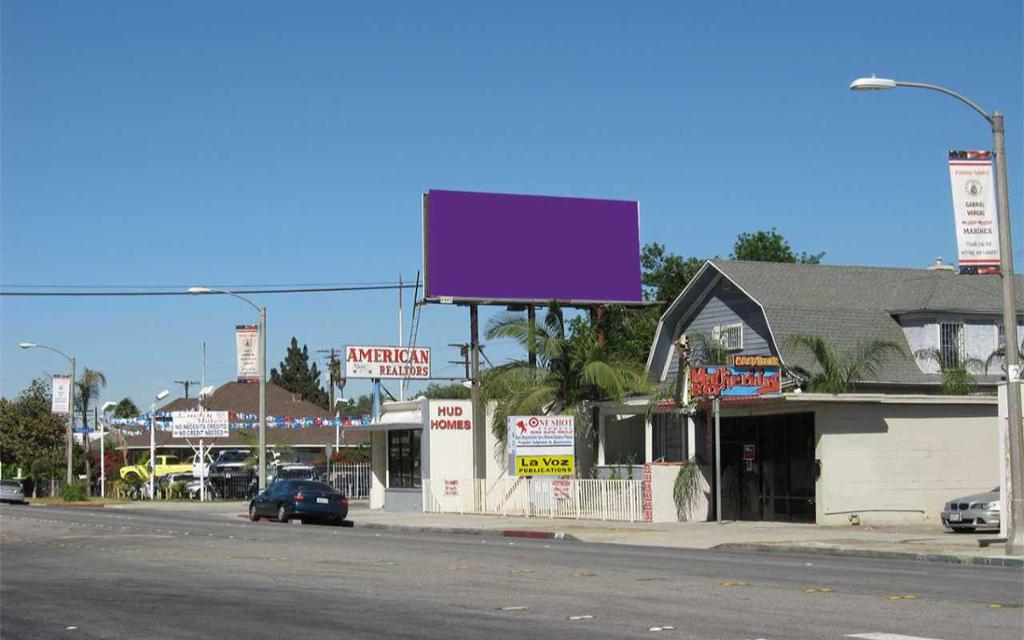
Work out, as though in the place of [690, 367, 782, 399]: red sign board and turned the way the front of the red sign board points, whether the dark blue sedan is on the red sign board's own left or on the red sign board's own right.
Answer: on the red sign board's own right

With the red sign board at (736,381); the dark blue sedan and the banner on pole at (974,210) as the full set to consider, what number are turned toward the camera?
2

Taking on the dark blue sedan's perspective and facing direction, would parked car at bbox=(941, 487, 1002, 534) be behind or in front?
behind

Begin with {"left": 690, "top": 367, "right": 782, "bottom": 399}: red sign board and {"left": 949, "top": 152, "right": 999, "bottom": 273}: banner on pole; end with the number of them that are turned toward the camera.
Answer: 2

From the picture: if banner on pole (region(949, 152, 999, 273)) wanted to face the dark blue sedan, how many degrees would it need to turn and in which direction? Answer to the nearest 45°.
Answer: approximately 135° to its right

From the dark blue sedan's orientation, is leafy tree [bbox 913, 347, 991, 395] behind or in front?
behind

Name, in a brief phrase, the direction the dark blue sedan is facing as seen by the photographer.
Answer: facing away from the viewer and to the left of the viewer

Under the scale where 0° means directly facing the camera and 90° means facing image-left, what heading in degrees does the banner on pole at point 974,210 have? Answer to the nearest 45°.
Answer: approximately 0°
